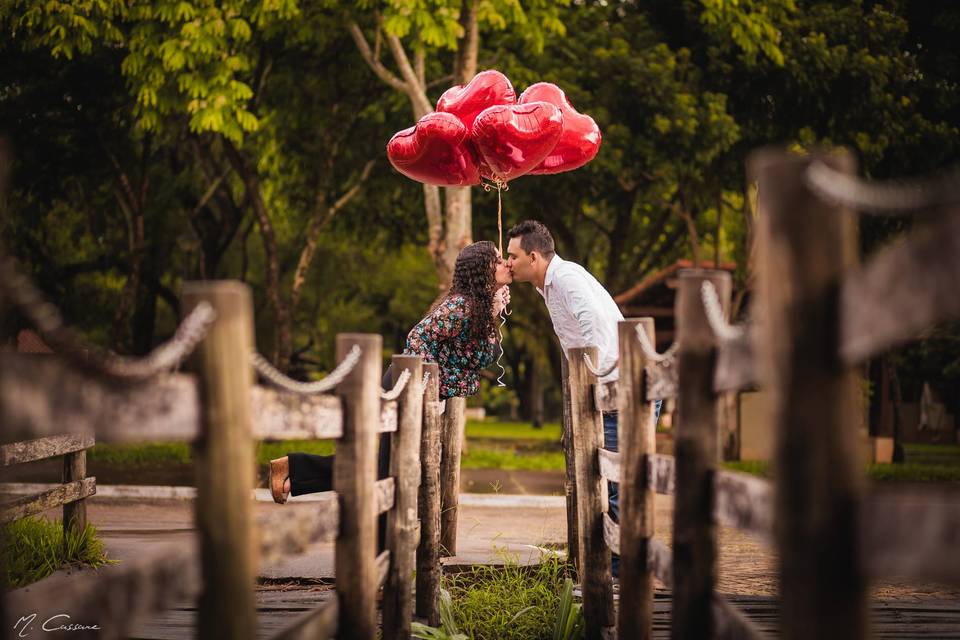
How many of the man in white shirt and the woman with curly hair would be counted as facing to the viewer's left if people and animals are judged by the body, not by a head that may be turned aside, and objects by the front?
1

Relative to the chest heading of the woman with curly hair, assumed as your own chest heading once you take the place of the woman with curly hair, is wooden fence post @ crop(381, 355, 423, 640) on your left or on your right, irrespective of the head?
on your right

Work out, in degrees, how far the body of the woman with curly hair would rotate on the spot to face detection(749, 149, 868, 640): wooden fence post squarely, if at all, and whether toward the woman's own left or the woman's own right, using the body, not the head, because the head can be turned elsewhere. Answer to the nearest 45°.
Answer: approximately 90° to the woman's own right

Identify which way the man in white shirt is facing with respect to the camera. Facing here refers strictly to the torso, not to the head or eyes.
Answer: to the viewer's left

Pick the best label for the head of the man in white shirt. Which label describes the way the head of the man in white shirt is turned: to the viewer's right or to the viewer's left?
to the viewer's left

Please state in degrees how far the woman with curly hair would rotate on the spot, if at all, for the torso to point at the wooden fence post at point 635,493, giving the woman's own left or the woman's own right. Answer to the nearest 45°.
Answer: approximately 90° to the woman's own right

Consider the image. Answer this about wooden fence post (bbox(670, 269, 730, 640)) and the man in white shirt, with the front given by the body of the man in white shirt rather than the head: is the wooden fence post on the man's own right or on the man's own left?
on the man's own left

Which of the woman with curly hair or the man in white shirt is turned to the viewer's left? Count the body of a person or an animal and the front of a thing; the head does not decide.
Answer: the man in white shirt

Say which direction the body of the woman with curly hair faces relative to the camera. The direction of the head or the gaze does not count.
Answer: to the viewer's right

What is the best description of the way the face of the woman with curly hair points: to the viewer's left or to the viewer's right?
to the viewer's right

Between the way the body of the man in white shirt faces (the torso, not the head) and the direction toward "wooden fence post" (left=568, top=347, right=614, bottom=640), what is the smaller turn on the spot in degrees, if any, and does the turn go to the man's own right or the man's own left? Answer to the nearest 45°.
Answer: approximately 90° to the man's own left

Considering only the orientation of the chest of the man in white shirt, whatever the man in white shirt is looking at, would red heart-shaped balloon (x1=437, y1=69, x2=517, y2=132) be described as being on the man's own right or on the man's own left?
on the man's own right

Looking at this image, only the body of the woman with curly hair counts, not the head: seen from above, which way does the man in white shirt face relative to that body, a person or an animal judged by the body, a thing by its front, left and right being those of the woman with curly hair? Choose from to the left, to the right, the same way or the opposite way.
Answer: the opposite way

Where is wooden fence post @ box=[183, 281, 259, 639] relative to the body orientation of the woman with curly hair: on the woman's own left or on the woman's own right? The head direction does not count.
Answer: on the woman's own right
